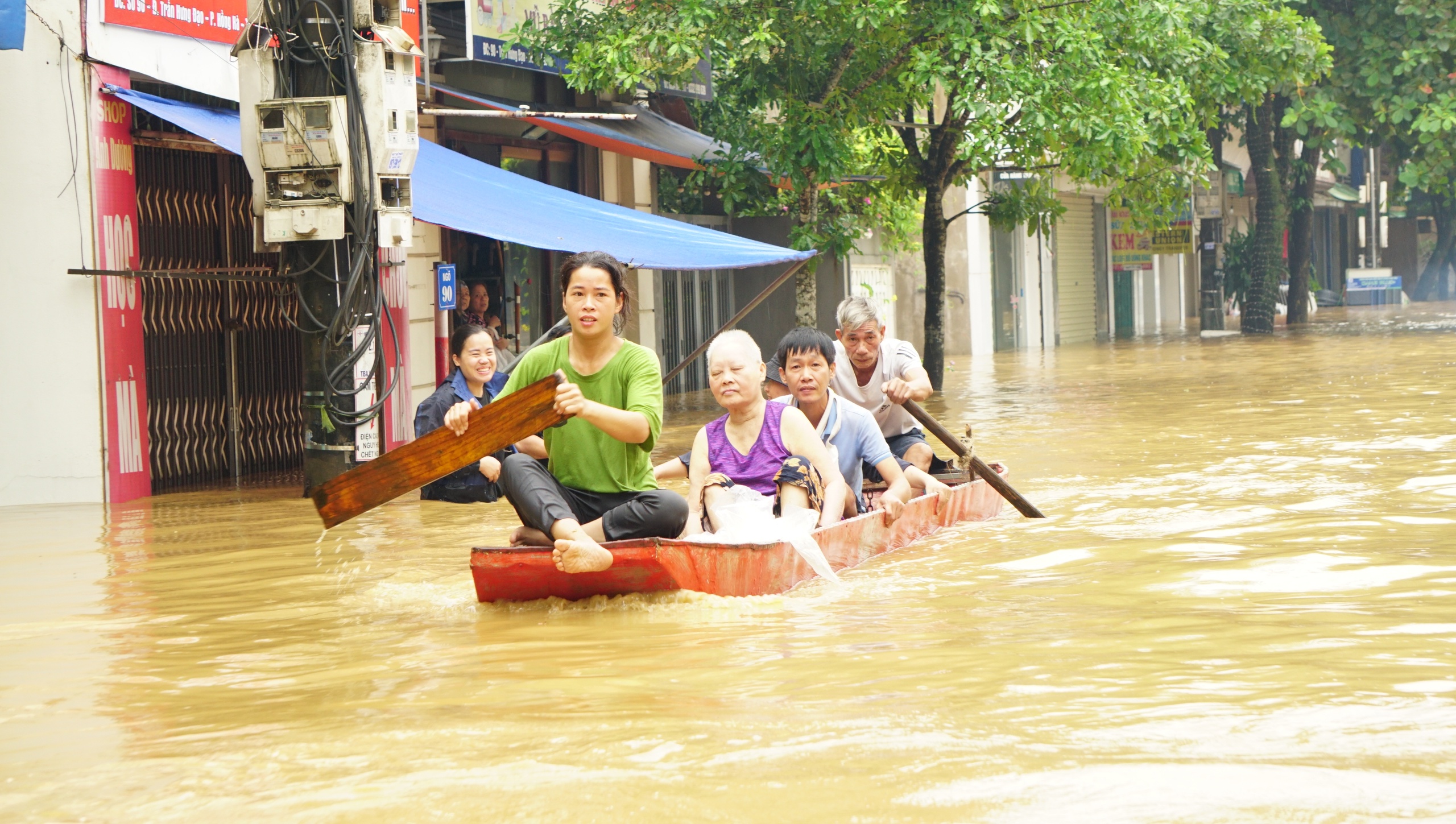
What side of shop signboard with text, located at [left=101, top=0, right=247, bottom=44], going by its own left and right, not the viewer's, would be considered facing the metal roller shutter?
left

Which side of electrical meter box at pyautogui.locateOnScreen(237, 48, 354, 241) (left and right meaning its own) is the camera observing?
front

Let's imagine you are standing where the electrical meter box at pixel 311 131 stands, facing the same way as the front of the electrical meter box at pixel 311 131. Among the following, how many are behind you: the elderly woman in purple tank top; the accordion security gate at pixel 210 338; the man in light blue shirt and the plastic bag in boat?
1

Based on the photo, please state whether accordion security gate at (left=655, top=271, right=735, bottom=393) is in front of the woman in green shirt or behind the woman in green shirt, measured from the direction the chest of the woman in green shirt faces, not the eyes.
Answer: behind

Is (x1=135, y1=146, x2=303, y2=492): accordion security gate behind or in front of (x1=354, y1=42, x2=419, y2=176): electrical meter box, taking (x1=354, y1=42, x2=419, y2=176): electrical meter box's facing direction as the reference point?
behind

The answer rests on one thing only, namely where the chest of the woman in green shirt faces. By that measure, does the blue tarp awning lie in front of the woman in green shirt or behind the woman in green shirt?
behind

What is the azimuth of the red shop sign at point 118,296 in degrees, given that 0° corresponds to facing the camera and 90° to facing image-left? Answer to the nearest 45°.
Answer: approximately 315°

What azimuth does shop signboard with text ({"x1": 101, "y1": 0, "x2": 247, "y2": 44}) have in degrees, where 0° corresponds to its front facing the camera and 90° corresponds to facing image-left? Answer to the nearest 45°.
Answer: approximately 315°

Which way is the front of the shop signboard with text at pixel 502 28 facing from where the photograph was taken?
facing the viewer and to the right of the viewer

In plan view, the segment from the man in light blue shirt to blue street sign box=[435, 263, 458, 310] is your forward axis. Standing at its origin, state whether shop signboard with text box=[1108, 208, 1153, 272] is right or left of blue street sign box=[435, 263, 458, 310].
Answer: right

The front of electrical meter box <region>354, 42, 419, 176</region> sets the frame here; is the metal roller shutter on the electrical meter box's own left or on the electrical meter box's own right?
on the electrical meter box's own left
